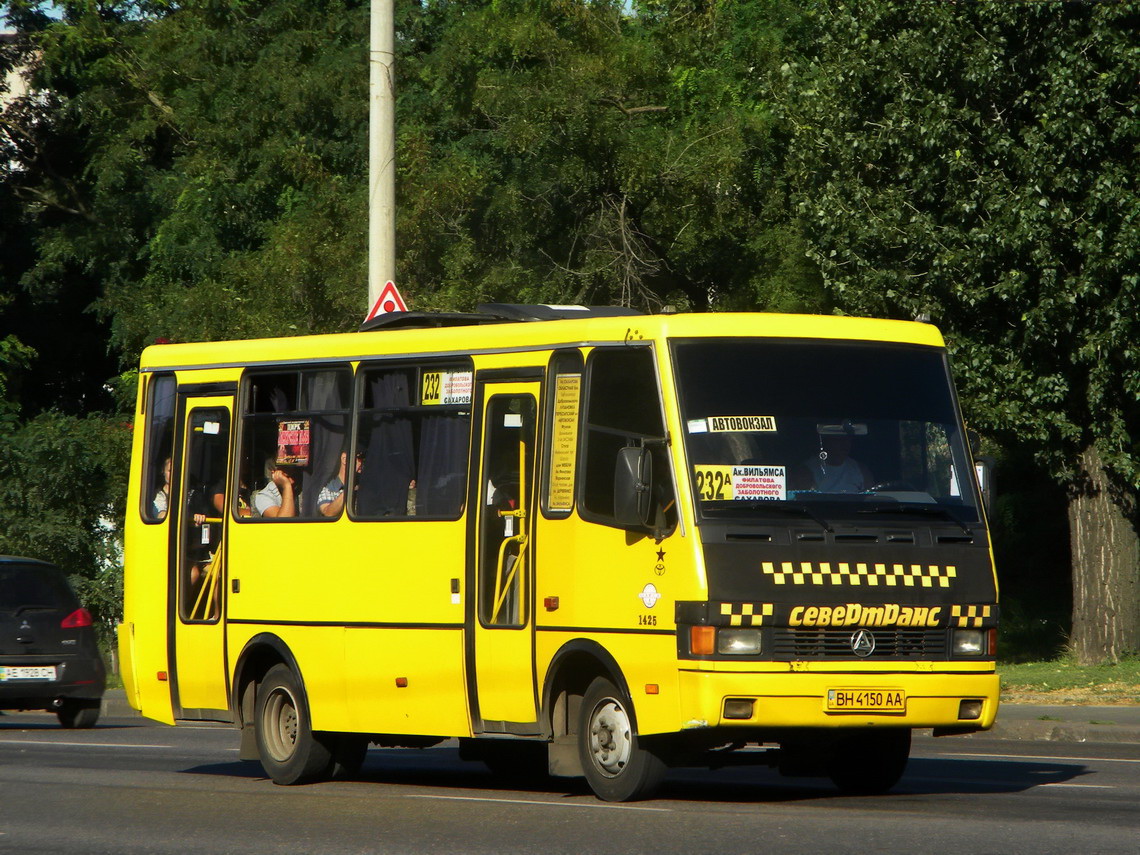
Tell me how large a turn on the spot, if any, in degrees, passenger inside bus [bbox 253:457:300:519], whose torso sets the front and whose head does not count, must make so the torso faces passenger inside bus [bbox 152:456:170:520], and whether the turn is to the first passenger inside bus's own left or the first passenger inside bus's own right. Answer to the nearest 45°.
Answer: approximately 180°

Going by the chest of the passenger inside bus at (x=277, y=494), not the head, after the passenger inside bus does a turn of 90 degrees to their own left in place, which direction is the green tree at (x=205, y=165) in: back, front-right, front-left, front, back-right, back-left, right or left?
front-left

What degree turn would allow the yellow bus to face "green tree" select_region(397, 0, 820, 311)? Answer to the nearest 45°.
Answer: approximately 135° to its left

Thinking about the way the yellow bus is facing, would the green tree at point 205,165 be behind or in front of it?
behind

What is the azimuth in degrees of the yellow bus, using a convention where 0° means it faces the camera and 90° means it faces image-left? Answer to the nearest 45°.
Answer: approximately 315°
